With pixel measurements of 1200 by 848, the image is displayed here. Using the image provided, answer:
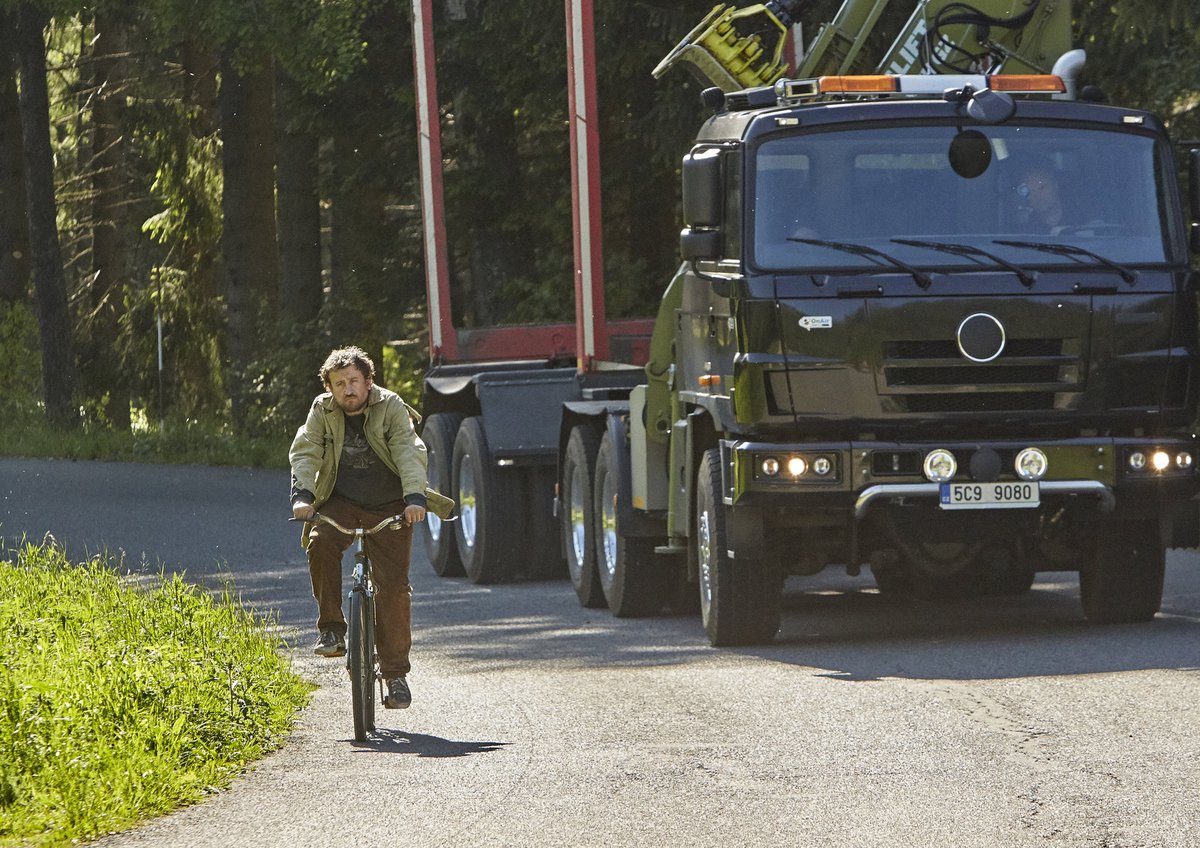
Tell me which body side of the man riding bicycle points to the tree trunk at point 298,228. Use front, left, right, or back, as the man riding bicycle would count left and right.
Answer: back

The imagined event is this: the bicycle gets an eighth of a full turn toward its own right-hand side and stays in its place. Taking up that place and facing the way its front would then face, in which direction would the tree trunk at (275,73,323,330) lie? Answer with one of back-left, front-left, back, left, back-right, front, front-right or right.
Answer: back-right

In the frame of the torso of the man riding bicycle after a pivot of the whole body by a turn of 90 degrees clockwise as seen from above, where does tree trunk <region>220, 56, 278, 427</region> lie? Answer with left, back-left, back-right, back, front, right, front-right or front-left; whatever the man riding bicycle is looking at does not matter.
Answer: right

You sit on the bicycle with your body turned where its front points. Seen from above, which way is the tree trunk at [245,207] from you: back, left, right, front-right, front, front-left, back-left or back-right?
back

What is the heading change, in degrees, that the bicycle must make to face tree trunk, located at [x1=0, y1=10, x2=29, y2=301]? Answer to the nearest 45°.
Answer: approximately 180°

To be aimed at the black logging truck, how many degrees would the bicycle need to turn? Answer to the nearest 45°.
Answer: approximately 135° to its left

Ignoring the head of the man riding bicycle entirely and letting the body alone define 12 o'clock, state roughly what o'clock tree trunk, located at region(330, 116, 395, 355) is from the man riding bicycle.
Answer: The tree trunk is roughly at 6 o'clock from the man riding bicycle.

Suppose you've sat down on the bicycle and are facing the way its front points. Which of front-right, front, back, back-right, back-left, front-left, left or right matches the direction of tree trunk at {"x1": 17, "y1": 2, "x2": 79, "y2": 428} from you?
back

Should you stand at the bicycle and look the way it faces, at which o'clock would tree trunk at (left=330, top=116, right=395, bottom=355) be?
The tree trunk is roughly at 6 o'clock from the bicycle.

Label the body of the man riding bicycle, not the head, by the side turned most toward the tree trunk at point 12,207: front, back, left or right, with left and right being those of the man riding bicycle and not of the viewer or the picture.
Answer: back

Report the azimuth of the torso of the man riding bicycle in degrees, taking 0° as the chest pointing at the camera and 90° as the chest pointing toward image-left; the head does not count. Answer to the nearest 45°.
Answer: approximately 0°

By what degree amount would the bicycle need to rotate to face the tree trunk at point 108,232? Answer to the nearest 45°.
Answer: approximately 180°

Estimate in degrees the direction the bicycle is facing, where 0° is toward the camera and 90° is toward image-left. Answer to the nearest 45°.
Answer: approximately 0°
